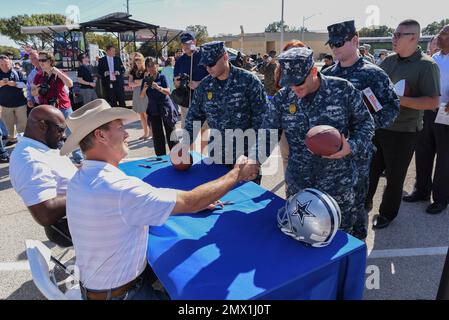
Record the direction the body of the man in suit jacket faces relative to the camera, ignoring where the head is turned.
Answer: toward the camera

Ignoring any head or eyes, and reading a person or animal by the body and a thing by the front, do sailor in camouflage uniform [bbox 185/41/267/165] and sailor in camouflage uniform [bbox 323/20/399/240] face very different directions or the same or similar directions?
same or similar directions

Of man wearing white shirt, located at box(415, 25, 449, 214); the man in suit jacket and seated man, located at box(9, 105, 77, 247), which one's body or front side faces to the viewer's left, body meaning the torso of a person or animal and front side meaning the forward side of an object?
the man wearing white shirt

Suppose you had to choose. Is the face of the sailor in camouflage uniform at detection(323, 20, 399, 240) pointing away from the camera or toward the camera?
toward the camera

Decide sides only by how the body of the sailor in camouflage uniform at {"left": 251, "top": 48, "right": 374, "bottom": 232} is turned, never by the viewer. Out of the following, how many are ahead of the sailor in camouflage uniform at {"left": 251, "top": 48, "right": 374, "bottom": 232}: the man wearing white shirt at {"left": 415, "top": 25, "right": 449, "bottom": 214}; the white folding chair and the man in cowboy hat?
2

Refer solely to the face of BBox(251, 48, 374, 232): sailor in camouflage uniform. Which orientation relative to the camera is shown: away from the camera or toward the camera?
toward the camera

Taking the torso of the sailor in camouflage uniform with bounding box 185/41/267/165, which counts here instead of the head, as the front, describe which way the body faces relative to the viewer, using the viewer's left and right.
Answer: facing the viewer and to the left of the viewer

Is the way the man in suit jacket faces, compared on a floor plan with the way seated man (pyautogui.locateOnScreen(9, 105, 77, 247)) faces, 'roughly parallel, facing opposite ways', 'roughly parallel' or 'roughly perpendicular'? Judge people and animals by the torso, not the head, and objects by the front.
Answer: roughly perpendicular

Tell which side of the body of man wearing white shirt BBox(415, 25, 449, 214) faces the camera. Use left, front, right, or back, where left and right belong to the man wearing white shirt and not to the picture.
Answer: left

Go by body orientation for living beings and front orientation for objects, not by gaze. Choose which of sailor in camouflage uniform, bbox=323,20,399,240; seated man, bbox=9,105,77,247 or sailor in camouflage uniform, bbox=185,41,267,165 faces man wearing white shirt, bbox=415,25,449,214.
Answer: the seated man

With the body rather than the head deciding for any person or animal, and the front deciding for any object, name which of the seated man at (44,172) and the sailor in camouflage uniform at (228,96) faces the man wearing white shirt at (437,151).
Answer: the seated man

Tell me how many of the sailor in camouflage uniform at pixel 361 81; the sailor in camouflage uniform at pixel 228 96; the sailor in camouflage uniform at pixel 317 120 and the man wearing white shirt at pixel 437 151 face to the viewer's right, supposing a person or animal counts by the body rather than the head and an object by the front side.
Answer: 0

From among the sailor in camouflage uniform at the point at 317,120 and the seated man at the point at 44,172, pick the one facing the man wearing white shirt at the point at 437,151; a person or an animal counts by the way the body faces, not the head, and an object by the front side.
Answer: the seated man
